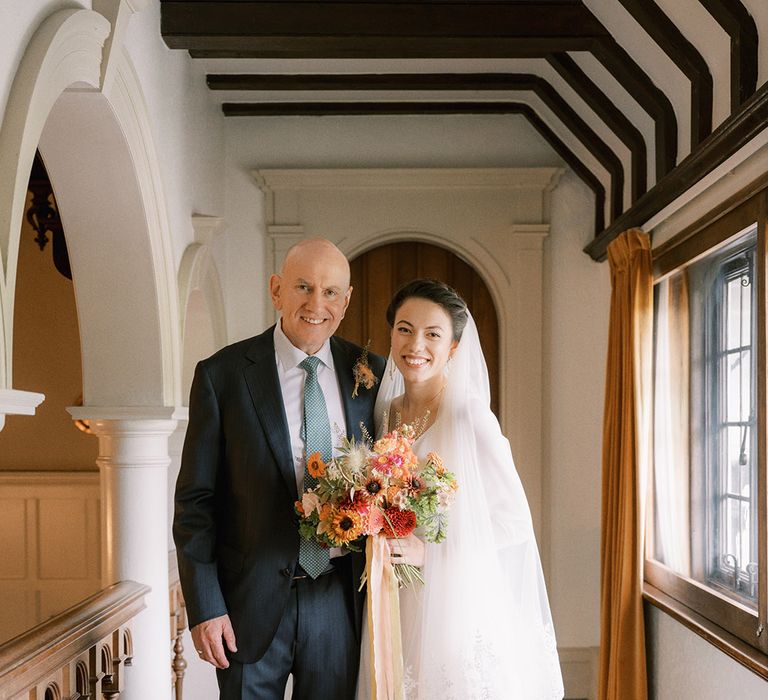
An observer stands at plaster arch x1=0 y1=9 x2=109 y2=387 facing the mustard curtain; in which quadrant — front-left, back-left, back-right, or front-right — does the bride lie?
front-right

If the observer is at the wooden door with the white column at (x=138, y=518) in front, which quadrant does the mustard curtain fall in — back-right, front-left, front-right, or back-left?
front-left

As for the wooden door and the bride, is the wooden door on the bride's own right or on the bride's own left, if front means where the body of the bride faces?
on the bride's own right

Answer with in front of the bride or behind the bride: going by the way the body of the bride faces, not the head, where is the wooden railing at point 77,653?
in front

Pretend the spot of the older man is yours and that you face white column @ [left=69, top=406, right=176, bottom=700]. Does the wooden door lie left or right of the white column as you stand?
right

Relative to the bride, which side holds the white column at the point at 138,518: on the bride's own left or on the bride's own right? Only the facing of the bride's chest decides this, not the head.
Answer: on the bride's own right

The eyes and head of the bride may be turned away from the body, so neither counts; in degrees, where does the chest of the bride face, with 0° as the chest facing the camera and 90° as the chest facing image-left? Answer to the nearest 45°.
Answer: approximately 45°
